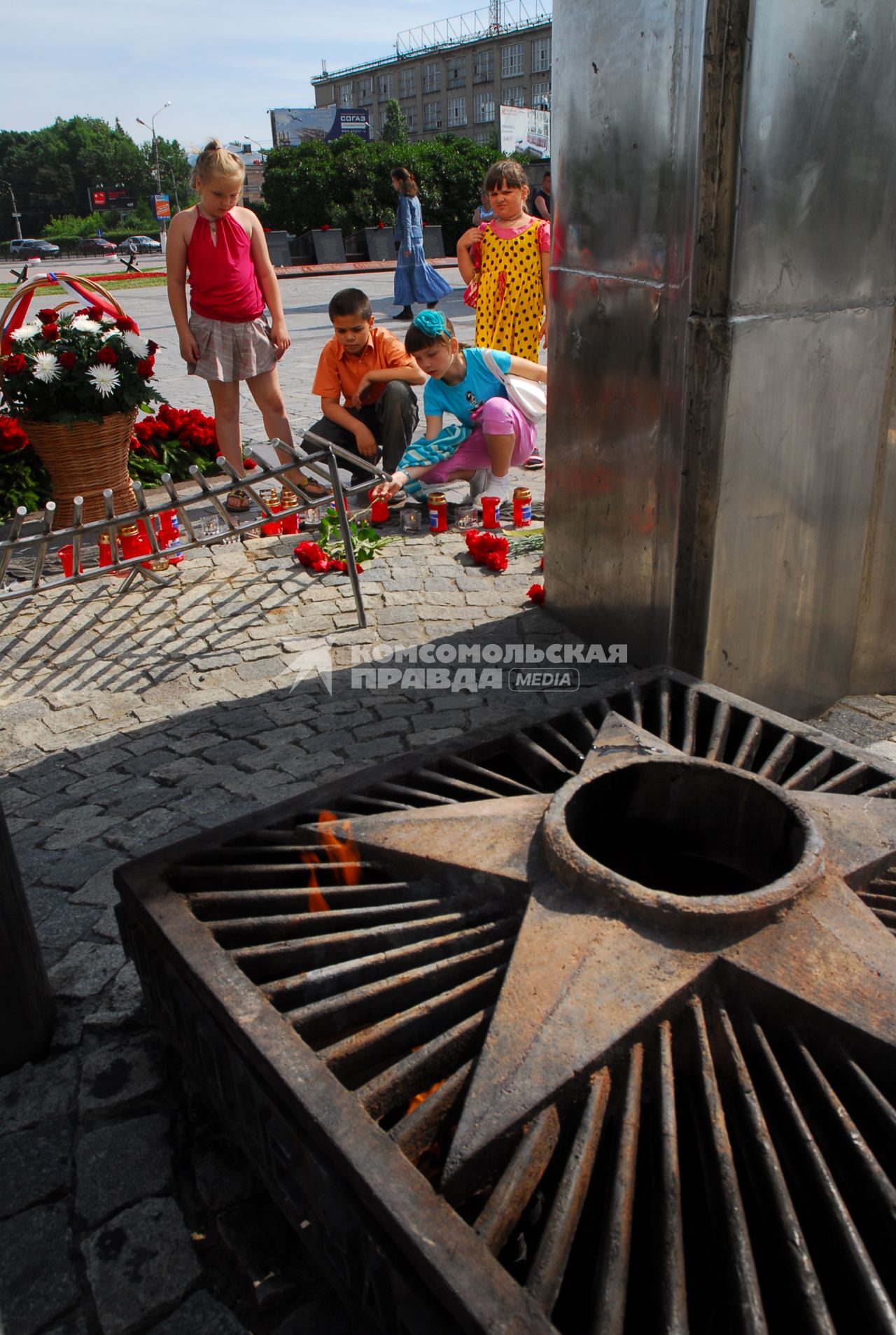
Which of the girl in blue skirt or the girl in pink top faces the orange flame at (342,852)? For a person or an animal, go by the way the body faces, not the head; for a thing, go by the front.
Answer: the girl in pink top

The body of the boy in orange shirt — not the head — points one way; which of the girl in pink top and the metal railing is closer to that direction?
the metal railing

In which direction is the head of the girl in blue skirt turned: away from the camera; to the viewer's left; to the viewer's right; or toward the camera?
to the viewer's left

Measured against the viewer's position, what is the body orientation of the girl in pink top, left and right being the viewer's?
facing the viewer

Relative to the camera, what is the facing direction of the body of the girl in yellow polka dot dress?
toward the camera

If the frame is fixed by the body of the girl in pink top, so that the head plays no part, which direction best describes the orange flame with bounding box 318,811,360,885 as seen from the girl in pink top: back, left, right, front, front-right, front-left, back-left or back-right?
front

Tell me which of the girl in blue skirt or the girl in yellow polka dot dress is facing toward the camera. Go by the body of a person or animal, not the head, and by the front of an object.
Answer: the girl in yellow polka dot dress

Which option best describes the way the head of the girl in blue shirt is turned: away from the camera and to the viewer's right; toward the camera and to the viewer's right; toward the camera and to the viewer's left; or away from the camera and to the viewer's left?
toward the camera and to the viewer's left

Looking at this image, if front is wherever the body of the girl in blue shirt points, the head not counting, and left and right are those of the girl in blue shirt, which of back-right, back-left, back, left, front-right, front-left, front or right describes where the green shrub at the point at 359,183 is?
back-right

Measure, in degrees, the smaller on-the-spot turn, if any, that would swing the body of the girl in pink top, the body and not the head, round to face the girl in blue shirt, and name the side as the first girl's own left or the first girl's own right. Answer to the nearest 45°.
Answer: approximately 90° to the first girl's own left

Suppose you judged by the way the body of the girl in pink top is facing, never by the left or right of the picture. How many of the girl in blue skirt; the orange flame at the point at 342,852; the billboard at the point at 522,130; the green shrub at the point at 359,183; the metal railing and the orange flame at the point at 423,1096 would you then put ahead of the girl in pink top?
3

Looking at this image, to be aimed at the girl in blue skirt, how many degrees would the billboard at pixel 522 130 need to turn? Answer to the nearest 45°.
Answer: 0° — it already faces them

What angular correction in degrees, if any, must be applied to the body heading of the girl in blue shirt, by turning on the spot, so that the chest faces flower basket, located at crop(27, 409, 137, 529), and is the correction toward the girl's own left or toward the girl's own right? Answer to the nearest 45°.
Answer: approximately 45° to the girl's own right

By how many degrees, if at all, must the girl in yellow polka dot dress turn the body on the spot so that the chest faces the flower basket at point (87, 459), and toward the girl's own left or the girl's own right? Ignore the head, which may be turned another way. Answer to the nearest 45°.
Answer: approximately 45° to the girl's own right

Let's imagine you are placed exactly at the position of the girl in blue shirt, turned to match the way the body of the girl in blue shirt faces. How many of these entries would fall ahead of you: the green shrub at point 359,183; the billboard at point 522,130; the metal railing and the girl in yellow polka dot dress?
1

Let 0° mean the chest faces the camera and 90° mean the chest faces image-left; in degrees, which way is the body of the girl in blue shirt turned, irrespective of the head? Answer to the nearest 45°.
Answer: approximately 45°
